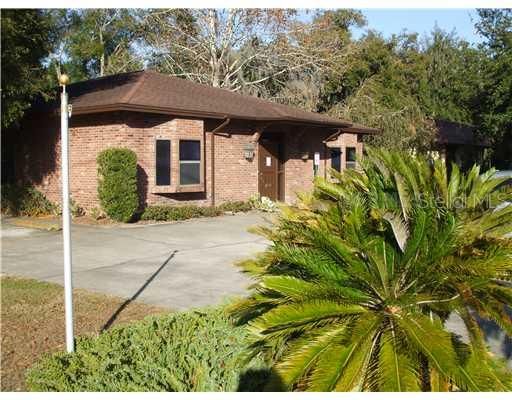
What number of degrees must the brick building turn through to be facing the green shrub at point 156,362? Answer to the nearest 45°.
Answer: approximately 45° to its right

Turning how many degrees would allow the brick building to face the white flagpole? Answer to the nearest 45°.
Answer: approximately 45° to its right

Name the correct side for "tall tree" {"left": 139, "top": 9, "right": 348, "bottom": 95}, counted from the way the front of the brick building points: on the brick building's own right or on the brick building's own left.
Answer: on the brick building's own left

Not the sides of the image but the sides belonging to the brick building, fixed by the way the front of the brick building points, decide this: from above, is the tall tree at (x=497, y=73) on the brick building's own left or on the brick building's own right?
on the brick building's own left

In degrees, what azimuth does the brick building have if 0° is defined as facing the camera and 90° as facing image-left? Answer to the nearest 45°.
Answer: approximately 315°

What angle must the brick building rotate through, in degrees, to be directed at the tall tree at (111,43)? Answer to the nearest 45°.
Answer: approximately 135° to its left

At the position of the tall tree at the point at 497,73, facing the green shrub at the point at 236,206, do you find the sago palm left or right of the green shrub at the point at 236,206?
left

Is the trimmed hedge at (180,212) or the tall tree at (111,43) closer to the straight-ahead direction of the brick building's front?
the trimmed hedge

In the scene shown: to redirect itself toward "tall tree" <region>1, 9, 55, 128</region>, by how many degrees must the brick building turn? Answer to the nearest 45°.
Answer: approximately 90° to its right

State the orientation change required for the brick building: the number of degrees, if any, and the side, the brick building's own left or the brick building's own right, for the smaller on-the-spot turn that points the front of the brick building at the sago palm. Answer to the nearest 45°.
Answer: approximately 45° to the brick building's own right
